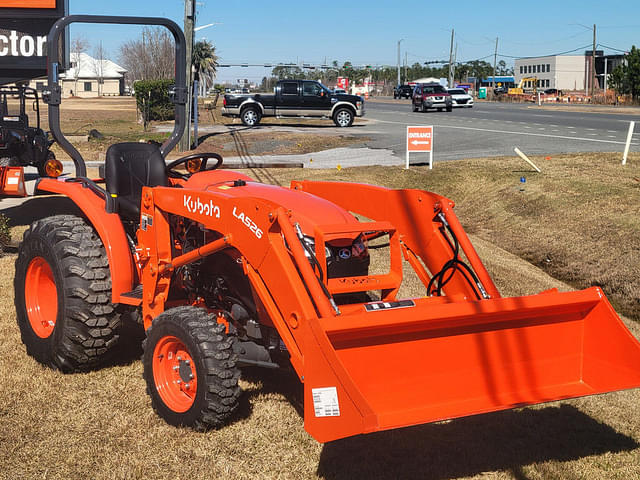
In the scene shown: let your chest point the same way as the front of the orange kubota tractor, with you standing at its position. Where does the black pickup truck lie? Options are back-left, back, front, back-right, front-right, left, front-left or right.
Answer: back-left

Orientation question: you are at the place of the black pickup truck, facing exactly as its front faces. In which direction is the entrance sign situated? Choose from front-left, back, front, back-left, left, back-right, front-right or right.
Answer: right

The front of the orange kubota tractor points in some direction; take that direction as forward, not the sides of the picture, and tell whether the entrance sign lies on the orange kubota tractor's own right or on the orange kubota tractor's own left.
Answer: on the orange kubota tractor's own left

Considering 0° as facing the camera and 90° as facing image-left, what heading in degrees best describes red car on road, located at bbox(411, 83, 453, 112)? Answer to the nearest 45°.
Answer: approximately 315°

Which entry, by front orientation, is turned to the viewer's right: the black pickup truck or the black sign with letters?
the black pickup truck

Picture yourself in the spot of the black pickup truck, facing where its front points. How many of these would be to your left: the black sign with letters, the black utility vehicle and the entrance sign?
0

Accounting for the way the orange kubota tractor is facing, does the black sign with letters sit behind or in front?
behind

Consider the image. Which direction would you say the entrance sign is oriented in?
toward the camera

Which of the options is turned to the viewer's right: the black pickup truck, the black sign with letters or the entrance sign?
the black pickup truck

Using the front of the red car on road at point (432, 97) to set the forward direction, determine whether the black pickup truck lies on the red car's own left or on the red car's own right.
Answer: on the red car's own right

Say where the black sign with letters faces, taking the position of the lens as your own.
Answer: facing the viewer

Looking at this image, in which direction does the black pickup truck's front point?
to the viewer's right

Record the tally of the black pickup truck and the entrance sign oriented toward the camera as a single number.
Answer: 1

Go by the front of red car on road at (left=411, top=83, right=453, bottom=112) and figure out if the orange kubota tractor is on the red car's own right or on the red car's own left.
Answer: on the red car's own right

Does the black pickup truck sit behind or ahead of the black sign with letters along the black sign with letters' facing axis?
behind

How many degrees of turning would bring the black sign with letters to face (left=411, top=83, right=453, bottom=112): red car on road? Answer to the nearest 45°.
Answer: approximately 135° to its left

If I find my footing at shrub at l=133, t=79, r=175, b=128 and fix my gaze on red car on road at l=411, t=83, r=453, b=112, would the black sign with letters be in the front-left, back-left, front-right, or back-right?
back-right

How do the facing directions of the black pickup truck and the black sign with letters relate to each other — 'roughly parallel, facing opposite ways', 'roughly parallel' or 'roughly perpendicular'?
roughly perpendicular

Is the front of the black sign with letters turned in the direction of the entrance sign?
no
